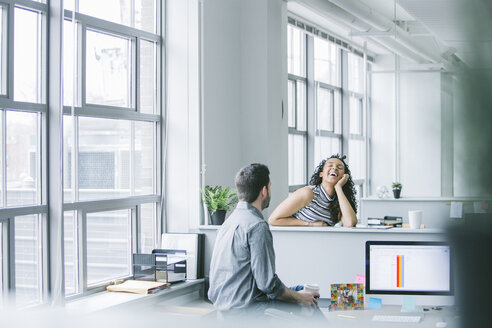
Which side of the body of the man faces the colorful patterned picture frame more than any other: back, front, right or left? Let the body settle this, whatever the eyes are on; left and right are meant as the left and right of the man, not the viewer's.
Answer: front

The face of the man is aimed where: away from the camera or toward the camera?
away from the camera

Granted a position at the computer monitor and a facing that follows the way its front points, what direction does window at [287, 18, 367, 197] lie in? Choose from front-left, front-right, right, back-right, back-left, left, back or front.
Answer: back

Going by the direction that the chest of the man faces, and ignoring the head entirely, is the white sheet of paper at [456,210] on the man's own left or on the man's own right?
on the man's own right

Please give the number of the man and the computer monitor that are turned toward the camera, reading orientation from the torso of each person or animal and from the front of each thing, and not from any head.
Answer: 1

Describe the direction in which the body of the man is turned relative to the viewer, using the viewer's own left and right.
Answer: facing away from the viewer and to the right of the viewer

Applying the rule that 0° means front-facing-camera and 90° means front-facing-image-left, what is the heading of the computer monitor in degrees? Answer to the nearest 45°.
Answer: approximately 0°
